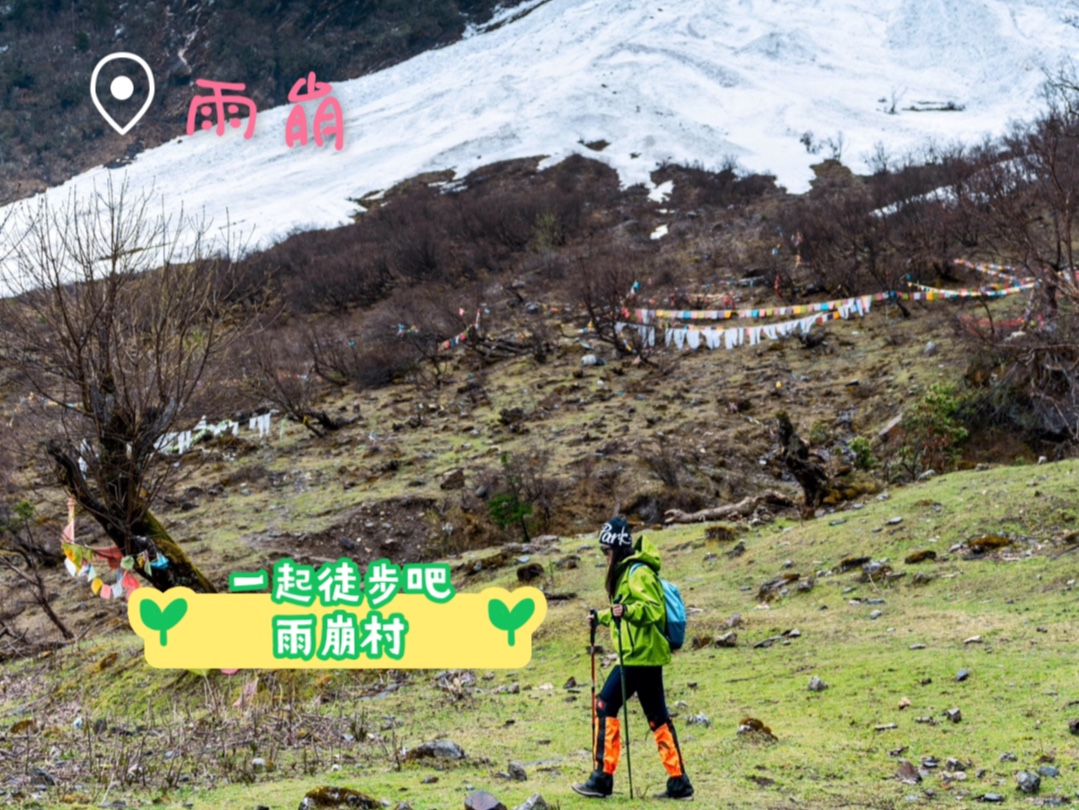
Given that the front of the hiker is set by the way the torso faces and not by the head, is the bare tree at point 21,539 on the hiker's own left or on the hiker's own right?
on the hiker's own right

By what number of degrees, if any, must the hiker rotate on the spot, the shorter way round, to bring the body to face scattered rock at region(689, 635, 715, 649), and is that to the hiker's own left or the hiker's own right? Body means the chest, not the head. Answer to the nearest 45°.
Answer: approximately 90° to the hiker's own right

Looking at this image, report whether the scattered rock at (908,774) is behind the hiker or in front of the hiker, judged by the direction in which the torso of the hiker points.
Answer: behind

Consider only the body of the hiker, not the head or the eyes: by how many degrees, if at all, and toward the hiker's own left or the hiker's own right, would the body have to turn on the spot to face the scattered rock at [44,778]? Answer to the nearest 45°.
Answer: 0° — they already face it

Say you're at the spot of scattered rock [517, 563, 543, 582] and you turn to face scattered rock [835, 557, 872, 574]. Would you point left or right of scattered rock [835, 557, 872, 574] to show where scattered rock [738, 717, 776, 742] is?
right

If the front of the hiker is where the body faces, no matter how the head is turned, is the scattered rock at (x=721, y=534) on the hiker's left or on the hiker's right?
on the hiker's right

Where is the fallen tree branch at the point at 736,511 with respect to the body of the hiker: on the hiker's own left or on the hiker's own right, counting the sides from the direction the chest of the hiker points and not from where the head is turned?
on the hiker's own right

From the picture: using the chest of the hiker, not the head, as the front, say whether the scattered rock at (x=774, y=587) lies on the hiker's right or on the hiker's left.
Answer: on the hiker's right

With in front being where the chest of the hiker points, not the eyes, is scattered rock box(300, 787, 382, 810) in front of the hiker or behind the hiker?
in front

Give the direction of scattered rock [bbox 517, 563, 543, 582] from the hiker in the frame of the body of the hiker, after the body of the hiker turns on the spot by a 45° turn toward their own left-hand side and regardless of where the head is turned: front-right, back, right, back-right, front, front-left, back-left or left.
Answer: back-right

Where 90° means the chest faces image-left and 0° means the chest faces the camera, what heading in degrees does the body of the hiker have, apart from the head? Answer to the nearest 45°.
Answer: approximately 90°
